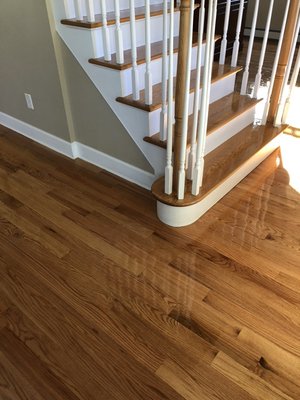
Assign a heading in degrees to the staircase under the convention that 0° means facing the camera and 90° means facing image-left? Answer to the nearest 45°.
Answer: approximately 315°
